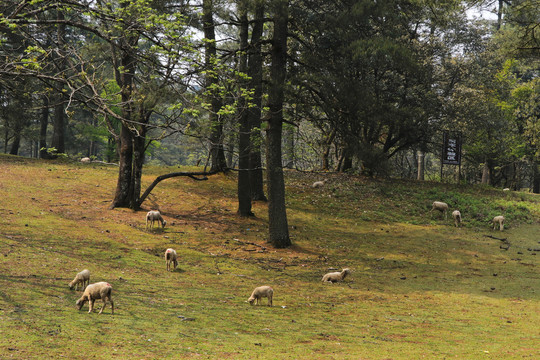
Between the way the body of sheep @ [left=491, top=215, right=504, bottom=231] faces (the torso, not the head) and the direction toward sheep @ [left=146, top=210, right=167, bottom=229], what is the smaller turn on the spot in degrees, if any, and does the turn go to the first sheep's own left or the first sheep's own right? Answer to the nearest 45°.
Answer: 0° — it already faces it

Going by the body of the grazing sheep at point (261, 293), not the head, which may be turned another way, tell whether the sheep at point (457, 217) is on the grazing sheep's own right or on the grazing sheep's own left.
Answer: on the grazing sheep's own right

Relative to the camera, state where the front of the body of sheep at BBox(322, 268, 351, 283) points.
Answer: to the viewer's right

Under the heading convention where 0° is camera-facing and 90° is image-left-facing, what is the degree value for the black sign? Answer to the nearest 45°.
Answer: approximately 0°

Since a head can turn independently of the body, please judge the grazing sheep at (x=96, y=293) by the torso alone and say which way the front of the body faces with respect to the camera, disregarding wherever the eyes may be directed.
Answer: to the viewer's left

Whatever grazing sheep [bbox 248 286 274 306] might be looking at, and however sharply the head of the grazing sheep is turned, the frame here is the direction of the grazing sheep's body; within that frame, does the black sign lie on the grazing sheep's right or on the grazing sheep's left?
on the grazing sheep's right

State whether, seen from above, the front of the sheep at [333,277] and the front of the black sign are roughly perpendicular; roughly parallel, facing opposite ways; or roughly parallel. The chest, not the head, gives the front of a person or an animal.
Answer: roughly perpendicular

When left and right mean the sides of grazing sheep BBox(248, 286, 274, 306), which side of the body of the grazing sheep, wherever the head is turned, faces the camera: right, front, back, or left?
left

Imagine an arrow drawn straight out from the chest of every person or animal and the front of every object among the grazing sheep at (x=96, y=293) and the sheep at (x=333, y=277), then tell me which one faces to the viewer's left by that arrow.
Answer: the grazing sheep
